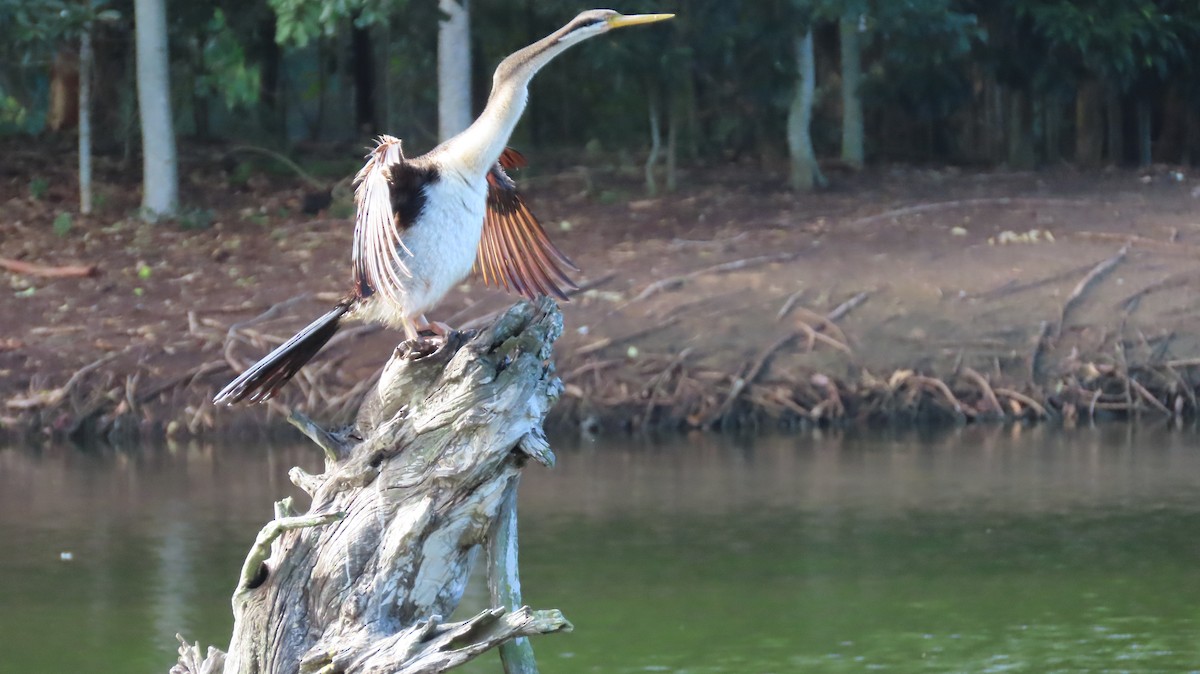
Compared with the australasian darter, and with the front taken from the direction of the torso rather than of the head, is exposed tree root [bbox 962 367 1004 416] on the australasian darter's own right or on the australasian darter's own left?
on the australasian darter's own left

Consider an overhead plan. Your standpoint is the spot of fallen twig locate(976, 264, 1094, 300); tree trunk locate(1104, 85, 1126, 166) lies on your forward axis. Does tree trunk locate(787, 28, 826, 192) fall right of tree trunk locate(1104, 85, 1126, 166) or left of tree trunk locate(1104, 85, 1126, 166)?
left

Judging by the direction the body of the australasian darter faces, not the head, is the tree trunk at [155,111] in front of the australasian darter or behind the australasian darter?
behind

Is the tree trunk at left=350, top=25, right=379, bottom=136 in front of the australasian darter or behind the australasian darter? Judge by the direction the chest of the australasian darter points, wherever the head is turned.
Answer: behind

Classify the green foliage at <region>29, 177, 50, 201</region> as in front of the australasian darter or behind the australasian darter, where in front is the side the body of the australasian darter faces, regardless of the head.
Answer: behind

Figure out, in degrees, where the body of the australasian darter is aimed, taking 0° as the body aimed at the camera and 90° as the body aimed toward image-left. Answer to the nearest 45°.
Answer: approximately 315°

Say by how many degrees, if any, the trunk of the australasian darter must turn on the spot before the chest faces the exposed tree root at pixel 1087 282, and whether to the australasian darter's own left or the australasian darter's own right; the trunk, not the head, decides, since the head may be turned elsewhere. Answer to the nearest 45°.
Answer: approximately 90° to the australasian darter's own left

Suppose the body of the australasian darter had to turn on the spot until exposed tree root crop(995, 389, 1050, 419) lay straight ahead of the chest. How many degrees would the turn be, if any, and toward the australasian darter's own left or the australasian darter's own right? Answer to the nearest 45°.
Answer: approximately 90° to the australasian darter's own left

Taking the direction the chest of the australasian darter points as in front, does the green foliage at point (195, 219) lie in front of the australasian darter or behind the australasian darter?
behind

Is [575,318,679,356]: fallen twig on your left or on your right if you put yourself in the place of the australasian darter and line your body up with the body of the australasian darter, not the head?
on your left

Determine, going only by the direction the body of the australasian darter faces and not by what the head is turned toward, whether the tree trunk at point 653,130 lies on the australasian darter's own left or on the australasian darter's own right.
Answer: on the australasian darter's own left

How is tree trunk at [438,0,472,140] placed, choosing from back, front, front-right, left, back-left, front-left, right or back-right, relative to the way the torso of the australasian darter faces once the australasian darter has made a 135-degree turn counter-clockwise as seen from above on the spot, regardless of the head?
front

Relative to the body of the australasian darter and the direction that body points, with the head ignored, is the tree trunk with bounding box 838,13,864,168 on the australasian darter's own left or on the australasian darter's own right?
on the australasian darter's own left
